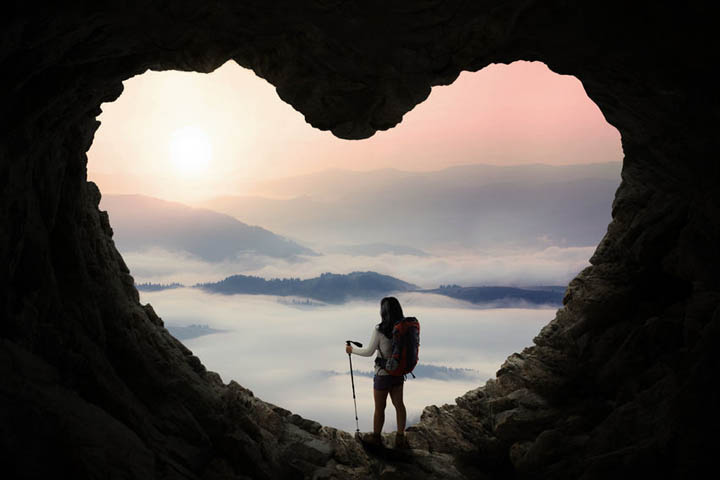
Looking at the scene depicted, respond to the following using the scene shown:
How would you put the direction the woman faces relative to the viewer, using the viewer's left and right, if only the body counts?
facing away from the viewer and to the left of the viewer
